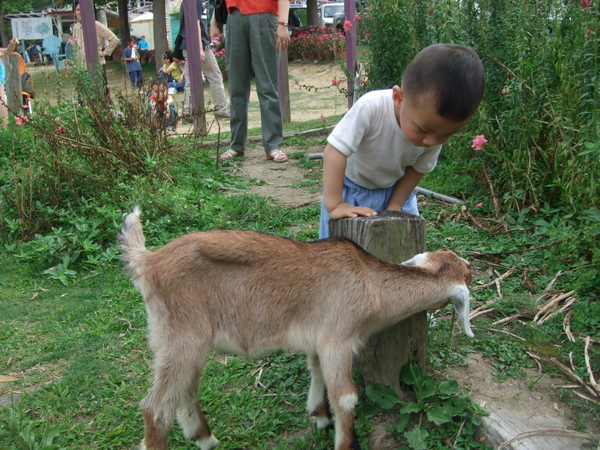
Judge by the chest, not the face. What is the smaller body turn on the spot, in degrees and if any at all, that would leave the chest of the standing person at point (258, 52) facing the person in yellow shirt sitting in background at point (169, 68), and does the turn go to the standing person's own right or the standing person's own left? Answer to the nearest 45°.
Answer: approximately 180°

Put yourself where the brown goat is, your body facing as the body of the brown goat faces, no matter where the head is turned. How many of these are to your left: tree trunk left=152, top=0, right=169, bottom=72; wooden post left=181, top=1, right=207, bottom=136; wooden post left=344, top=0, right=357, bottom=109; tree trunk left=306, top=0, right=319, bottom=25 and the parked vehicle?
5

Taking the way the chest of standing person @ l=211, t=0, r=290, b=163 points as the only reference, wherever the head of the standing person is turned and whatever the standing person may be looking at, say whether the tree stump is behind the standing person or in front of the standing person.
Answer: in front

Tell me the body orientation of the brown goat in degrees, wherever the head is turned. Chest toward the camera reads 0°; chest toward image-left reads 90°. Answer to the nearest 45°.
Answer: approximately 270°

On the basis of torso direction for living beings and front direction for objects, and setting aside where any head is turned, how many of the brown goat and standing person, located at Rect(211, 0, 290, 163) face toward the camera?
1

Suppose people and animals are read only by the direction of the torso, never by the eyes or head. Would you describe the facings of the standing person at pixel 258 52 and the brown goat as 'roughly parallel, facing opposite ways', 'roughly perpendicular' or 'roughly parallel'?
roughly perpendicular

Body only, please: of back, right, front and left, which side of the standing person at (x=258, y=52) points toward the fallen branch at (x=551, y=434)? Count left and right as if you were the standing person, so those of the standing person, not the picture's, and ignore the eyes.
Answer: front

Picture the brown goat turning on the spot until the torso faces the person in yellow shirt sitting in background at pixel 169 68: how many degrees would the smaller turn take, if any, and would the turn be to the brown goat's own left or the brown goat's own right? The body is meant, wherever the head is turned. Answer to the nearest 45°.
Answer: approximately 90° to the brown goat's own left

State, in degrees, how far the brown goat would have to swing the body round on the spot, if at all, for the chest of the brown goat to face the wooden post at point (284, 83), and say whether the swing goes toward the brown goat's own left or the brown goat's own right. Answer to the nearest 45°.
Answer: approximately 90° to the brown goat's own left

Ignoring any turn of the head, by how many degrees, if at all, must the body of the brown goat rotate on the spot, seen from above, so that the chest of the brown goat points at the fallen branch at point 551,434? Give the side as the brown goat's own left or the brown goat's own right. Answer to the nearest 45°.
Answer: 0° — it already faces it

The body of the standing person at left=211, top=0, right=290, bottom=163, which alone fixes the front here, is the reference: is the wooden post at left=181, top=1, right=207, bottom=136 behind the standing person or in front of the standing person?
behind

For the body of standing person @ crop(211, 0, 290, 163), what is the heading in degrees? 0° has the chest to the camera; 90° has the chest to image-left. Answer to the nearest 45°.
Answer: approximately 0°

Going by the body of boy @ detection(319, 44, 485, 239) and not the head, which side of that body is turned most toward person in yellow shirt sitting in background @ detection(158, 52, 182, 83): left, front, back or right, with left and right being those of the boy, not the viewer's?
back

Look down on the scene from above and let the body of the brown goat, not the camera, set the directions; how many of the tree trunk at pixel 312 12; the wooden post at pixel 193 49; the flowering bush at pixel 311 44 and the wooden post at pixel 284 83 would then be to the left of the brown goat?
4

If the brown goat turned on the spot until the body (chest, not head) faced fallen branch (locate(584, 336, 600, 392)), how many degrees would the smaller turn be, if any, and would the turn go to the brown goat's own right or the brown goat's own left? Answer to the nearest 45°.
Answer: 0° — it already faces it
